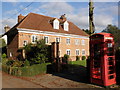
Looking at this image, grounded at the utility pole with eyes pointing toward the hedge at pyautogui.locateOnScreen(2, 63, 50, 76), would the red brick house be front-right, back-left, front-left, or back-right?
front-right

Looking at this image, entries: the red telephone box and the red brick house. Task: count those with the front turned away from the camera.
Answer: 0

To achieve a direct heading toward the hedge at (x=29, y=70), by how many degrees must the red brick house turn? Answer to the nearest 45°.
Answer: approximately 45° to its right

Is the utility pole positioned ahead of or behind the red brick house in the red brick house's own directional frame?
ahead
